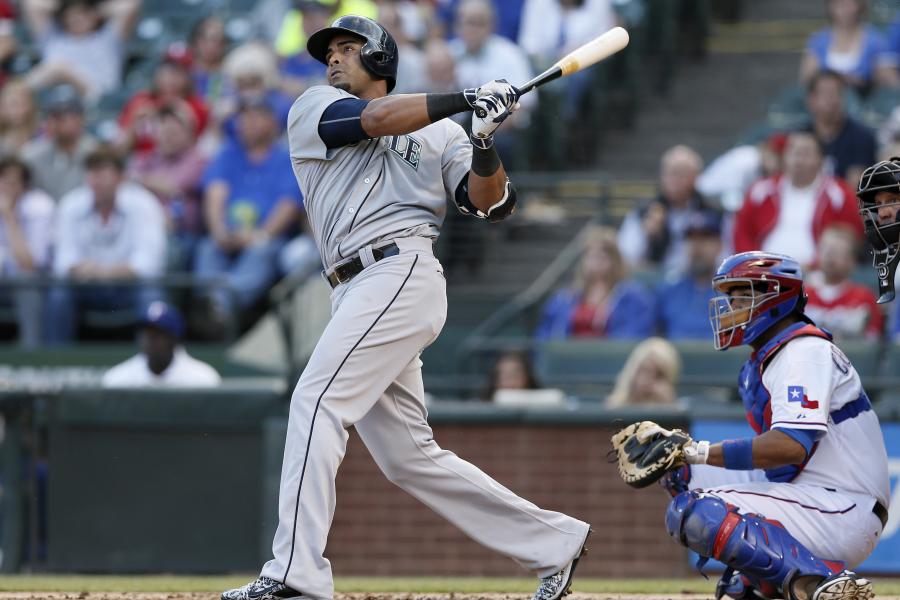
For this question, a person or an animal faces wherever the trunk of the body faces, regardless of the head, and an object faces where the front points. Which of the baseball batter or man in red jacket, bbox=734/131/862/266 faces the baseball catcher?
the man in red jacket

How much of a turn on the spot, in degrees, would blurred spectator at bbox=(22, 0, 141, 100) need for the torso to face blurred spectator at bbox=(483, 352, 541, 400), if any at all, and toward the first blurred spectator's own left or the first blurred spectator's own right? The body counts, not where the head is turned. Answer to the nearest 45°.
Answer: approximately 45° to the first blurred spectator's own left

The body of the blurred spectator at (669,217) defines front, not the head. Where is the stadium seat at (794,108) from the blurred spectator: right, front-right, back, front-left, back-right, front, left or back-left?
back-left

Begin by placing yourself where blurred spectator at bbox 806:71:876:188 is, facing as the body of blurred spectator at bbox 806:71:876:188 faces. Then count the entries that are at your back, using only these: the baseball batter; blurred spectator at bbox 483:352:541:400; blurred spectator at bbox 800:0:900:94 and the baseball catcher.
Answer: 1

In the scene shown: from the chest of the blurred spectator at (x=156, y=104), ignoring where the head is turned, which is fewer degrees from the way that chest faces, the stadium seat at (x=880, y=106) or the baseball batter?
the baseball batter

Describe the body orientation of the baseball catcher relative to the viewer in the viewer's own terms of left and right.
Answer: facing to the left of the viewer

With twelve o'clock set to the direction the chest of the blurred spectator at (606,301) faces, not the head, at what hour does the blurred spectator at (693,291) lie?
the blurred spectator at (693,291) is roughly at 9 o'clock from the blurred spectator at (606,301).

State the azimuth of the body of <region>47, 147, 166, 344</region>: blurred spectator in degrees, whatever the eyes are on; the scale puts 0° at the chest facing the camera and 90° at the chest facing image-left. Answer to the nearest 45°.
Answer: approximately 0°

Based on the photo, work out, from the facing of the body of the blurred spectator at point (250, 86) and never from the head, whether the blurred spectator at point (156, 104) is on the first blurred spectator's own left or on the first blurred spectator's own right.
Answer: on the first blurred spectator's own right

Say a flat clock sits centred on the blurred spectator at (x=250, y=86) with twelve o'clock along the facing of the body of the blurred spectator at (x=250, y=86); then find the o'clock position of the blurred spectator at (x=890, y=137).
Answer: the blurred spectator at (x=890, y=137) is roughly at 10 o'clock from the blurred spectator at (x=250, y=86).

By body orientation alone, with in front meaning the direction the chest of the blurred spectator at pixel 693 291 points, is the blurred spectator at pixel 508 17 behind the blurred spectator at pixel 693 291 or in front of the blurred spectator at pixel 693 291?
behind

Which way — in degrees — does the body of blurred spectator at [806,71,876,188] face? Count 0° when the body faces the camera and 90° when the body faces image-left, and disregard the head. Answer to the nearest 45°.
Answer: approximately 0°

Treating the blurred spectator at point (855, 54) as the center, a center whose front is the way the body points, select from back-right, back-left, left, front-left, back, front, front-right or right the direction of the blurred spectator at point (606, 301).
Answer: front-right
